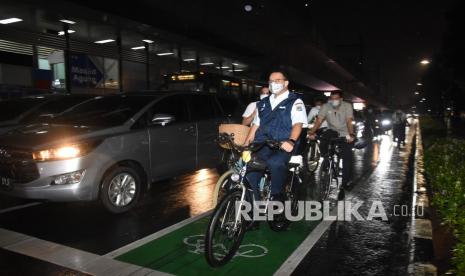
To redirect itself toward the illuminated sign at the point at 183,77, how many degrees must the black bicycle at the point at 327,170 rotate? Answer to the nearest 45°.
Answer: approximately 135° to its right

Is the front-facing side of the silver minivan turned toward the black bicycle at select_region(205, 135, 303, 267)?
no

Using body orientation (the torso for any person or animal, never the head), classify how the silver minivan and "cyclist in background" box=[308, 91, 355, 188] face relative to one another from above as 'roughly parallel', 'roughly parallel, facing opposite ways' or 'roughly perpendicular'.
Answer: roughly parallel

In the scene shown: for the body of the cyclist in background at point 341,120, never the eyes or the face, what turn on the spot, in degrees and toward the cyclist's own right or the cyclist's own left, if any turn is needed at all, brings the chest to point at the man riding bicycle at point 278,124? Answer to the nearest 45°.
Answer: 0° — they already face them

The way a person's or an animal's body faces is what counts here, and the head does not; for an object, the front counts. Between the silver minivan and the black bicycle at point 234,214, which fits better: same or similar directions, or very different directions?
same or similar directions

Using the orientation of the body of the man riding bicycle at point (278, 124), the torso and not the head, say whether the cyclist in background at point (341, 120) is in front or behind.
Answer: behind

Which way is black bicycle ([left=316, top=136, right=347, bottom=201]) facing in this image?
toward the camera

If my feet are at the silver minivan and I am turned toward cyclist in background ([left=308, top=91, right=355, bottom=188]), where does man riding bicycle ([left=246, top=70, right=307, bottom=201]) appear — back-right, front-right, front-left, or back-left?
front-right

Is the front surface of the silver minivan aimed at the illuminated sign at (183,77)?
no

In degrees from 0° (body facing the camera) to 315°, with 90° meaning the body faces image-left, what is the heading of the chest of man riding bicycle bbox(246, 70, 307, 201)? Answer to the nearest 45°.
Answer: approximately 45°

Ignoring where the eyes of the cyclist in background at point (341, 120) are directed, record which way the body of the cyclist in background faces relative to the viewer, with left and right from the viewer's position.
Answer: facing the viewer

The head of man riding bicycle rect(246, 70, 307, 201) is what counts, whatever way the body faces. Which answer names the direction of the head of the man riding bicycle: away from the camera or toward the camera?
toward the camera

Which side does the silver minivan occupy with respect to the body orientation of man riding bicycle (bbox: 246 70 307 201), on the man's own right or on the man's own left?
on the man's own right

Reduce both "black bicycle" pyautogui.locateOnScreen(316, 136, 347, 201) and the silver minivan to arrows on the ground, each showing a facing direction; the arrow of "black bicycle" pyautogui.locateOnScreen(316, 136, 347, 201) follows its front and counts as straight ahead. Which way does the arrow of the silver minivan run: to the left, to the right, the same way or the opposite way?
the same way

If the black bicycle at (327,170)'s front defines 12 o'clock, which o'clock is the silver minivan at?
The silver minivan is roughly at 2 o'clock from the black bicycle.

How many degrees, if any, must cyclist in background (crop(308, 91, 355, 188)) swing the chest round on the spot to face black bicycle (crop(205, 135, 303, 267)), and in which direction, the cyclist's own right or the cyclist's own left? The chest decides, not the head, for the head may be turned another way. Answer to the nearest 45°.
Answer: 0° — they already face it
